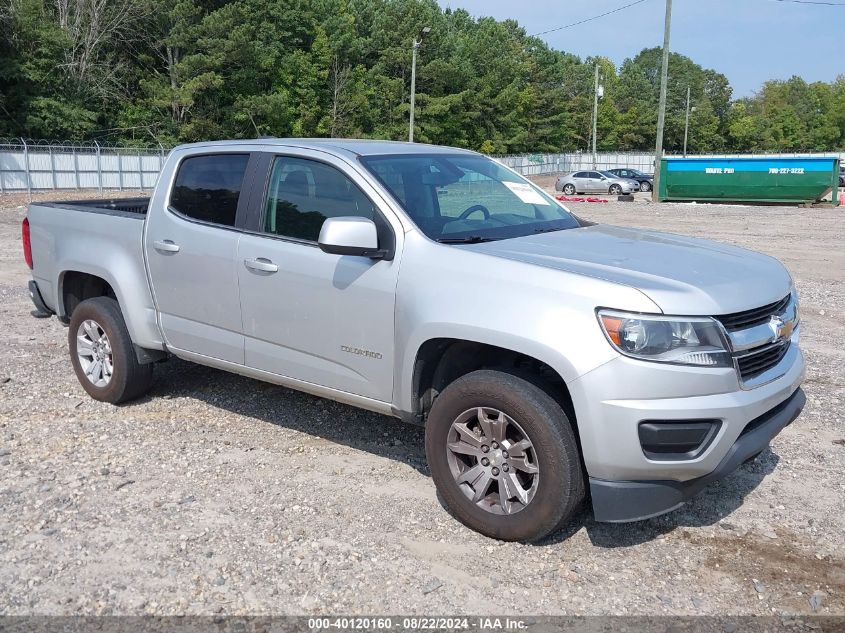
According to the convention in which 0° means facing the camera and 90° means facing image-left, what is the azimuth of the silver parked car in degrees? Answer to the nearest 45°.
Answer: approximately 270°

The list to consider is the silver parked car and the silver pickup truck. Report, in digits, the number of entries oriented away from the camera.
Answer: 0

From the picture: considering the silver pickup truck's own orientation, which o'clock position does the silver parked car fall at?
The silver parked car is roughly at 8 o'clock from the silver pickup truck.

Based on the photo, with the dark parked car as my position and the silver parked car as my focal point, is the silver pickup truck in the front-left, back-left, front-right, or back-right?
front-left

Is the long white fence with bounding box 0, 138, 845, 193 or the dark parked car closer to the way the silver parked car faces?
the dark parked car

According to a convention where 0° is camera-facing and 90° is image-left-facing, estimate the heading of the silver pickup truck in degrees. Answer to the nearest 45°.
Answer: approximately 315°

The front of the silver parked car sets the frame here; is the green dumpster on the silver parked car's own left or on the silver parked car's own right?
on the silver parked car's own right

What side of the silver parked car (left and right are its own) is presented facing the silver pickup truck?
right

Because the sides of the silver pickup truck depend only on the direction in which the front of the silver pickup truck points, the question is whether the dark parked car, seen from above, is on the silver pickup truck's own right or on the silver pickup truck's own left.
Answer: on the silver pickup truck's own left

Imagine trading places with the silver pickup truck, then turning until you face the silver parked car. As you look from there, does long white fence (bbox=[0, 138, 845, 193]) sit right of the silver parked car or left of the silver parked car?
left
